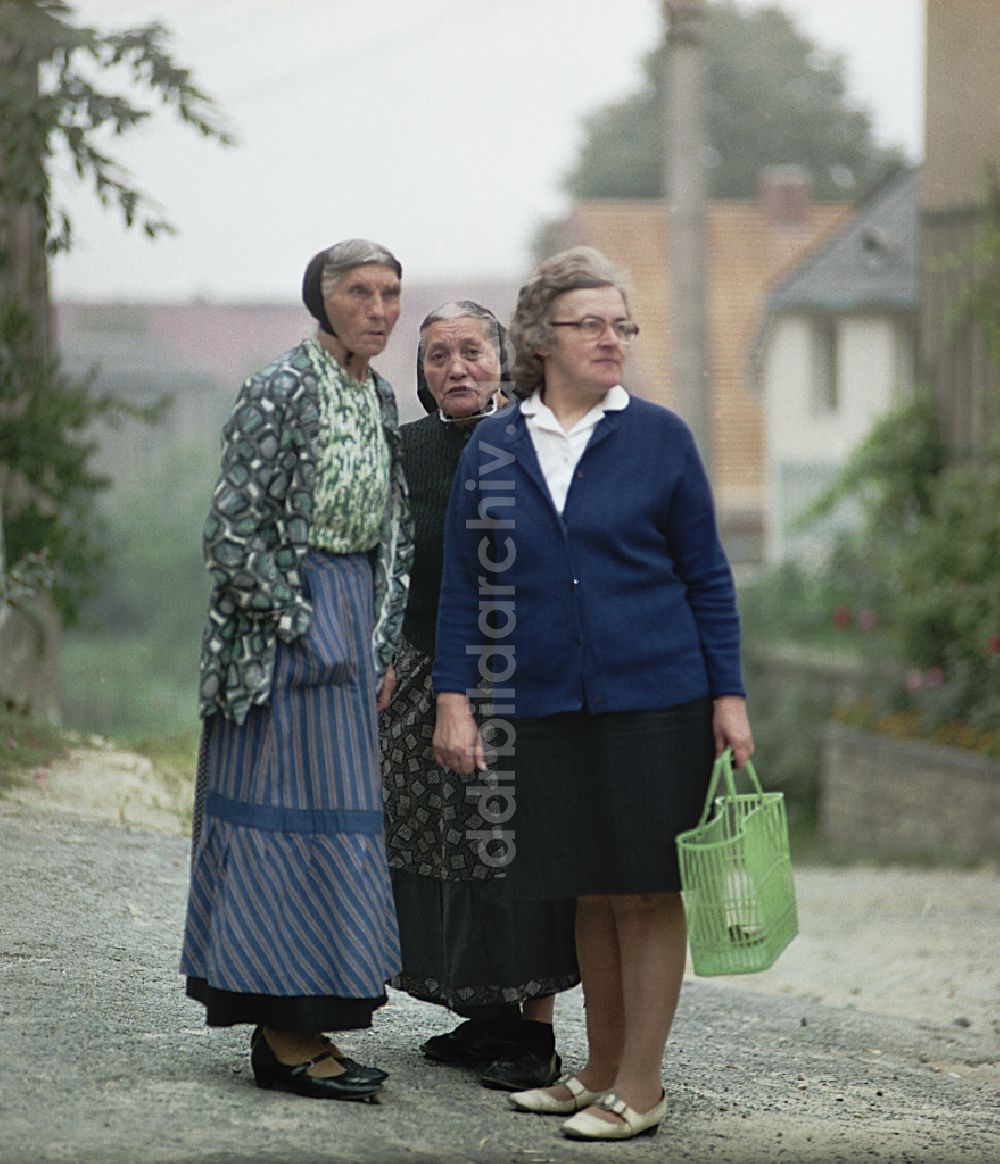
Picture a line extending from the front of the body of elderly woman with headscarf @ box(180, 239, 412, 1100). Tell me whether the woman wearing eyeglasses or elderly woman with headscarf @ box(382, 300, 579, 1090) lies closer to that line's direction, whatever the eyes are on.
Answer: the woman wearing eyeglasses

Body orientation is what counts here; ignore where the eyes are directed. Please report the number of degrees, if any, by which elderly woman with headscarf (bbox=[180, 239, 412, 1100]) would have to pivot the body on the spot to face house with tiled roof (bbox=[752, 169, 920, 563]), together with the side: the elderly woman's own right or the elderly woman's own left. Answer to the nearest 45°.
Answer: approximately 135° to the elderly woman's own left

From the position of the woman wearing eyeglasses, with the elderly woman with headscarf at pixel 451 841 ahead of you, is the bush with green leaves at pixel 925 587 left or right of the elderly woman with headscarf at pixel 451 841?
right

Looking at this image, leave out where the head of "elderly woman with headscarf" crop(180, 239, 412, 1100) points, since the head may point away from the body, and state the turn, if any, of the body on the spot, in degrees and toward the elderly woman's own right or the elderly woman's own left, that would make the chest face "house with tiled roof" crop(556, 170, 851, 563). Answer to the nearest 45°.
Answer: approximately 135° to the elderly woman's own left

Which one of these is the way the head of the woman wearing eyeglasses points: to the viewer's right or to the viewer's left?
to the viewer's right

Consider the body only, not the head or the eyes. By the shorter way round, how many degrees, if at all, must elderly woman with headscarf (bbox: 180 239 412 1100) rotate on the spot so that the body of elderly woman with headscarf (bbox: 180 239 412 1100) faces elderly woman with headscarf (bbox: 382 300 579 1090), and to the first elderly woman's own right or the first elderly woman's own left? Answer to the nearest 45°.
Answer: approximately 90° to the first elderly woman's own left

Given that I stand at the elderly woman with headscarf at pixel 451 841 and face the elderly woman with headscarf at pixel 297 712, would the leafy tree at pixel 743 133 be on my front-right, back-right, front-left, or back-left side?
back-right

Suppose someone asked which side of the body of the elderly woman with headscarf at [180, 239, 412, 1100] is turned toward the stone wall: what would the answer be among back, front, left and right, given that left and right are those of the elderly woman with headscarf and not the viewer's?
left
